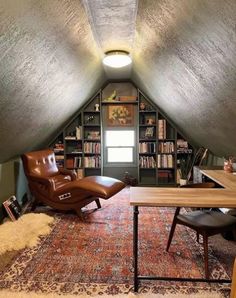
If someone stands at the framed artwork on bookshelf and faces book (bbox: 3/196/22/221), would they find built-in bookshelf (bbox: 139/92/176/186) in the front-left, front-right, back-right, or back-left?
back-left

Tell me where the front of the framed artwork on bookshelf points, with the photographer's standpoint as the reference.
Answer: facing the viewer

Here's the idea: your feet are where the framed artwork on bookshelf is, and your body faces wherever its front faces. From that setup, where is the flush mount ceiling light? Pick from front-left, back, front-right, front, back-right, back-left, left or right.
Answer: front

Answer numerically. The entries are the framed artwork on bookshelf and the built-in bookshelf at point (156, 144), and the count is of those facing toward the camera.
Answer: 2

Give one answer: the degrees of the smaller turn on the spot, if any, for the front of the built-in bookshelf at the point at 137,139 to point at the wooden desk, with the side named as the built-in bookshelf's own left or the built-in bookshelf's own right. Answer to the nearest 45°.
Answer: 0° — it already faces it

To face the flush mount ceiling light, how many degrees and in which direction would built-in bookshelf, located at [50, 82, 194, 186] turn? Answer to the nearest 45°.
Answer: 0° — it already faces it

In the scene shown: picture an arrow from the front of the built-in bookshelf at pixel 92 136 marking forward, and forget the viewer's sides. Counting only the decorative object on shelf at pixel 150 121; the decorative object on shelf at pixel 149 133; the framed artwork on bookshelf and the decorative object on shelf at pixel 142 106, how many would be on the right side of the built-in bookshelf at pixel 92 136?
0

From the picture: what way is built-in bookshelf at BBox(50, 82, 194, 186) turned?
toward the camera

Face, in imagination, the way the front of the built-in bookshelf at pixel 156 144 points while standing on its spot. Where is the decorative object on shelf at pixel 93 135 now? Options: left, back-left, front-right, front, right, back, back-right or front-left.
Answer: right

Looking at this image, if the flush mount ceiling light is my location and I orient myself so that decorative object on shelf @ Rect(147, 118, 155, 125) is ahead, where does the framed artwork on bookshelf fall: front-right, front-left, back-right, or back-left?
front-left

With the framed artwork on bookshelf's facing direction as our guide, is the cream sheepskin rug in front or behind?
in front

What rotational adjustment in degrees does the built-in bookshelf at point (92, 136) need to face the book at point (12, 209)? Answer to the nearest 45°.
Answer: approximately 45° to its right
